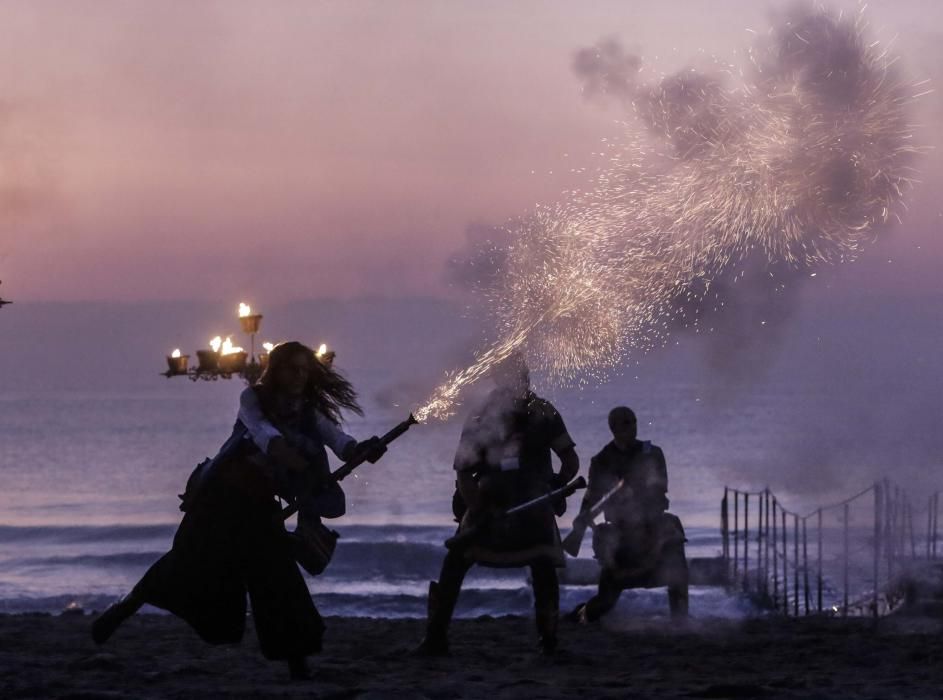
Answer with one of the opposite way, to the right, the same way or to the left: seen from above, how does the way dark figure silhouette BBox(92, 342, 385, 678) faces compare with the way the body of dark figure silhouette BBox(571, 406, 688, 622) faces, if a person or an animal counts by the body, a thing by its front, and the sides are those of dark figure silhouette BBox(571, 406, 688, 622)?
to the left

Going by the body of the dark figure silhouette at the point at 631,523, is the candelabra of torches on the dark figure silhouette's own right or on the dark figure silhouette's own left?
on the dark figure silhouette's own right

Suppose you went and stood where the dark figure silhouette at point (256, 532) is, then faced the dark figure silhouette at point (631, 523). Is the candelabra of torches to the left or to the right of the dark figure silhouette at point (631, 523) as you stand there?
left

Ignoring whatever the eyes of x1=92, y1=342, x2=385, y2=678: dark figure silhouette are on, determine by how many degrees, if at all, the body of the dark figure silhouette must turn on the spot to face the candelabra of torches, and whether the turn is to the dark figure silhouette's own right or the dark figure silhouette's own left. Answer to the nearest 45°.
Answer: approximately 135° to the dark figure silhouette's own left

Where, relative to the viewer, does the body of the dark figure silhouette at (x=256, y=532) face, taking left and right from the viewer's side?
facing the viewer and to the right of the viewer

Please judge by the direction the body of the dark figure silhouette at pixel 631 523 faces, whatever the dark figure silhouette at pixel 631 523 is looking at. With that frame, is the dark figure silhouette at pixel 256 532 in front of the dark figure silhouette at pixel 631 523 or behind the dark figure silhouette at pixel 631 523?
in front

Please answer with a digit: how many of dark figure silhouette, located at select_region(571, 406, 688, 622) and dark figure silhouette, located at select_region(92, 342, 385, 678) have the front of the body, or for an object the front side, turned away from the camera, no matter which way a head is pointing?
0

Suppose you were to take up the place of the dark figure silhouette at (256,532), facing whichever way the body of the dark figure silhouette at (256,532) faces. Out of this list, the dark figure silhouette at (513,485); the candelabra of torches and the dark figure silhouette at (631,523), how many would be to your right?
0

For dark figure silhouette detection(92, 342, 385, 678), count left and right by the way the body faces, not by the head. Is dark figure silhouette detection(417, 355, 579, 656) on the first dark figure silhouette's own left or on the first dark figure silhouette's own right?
on the first dark figure silhouette's own left

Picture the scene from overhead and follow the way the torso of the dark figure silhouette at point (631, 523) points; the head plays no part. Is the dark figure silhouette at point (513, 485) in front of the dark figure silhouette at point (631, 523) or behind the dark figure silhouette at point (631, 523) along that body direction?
in front
